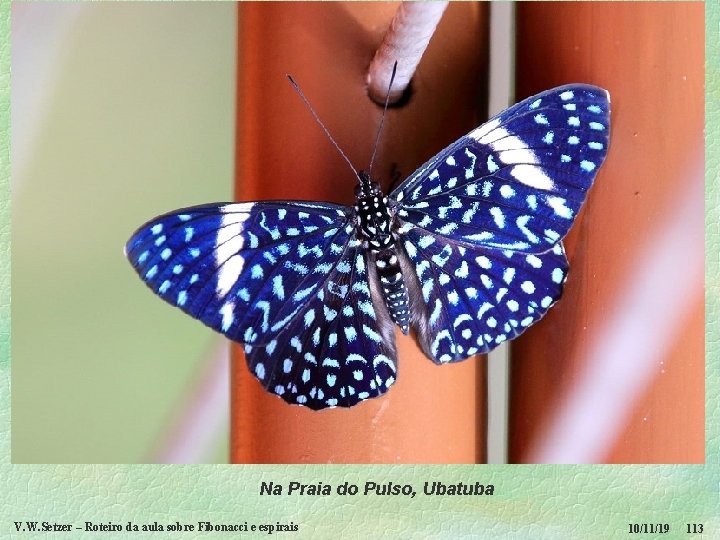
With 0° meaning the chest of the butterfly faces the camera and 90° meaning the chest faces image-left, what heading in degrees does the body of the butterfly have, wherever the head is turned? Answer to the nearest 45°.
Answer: approximately 180°
